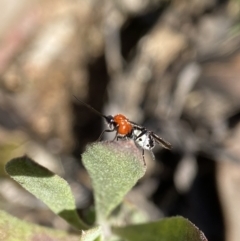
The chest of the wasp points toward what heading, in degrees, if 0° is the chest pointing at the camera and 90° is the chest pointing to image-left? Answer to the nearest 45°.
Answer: approximately 90°
